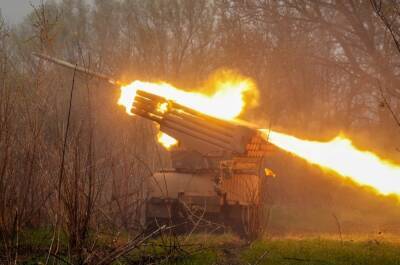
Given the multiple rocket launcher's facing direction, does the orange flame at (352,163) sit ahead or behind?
behind
